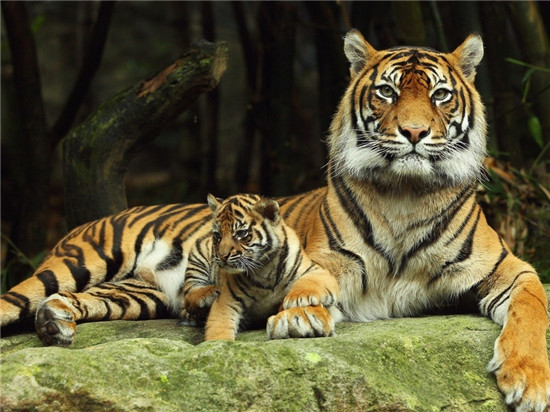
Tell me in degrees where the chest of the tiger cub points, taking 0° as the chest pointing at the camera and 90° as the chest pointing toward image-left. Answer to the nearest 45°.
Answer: approximately 0°

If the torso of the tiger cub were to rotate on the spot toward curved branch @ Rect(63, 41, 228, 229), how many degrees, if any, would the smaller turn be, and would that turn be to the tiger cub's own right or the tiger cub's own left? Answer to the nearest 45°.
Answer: approximately 135° to the tiger cub's own right

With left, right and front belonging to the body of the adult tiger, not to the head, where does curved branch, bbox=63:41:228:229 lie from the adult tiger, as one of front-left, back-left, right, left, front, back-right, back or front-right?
back

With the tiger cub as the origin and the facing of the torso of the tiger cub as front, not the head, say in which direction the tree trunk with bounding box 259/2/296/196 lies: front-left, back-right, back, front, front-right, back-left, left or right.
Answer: back

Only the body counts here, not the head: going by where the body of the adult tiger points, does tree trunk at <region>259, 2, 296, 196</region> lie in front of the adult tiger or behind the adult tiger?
behind

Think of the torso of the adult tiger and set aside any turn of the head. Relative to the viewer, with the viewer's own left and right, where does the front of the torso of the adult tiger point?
facing the viewer and to the right of the viewer

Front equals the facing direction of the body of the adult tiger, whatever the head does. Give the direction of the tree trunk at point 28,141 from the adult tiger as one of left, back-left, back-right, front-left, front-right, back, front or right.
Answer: back
